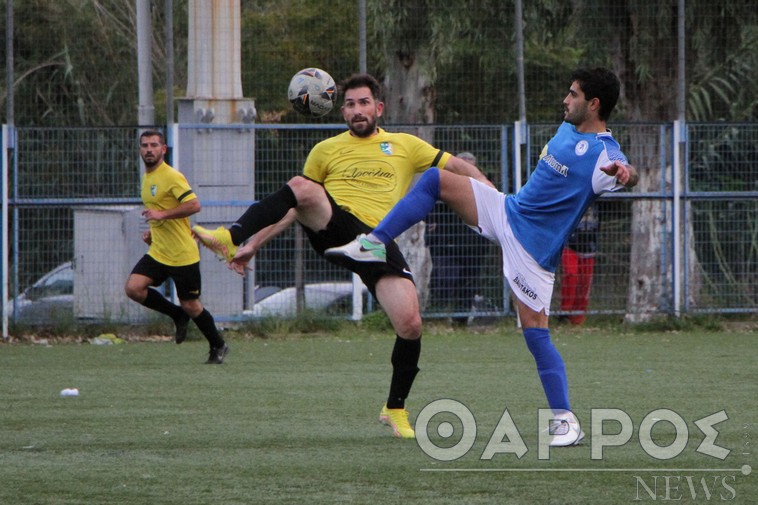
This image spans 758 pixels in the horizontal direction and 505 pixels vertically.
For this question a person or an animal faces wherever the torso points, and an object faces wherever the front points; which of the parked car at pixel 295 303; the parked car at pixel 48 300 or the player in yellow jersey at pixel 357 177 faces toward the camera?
the player in yellow jersey

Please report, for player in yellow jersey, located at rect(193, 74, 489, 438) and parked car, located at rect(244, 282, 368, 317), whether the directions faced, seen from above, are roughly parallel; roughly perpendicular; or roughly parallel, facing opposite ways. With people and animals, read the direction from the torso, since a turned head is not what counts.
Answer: roughly perpendicular

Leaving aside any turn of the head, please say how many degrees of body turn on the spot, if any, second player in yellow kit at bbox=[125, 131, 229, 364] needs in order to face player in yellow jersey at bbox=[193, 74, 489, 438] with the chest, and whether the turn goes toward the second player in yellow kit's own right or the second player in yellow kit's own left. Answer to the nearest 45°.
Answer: approximately 45° to the second player in yellow kit's own left

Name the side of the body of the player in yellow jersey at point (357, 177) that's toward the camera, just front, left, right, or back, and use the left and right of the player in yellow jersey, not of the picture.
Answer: front

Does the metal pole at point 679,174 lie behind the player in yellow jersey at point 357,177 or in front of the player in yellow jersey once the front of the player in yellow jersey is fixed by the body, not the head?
behind

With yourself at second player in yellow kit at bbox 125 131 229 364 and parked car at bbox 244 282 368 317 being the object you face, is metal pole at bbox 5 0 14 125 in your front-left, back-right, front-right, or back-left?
front-left

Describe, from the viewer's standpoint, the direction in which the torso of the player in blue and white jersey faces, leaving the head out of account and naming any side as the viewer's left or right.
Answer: facing the viewer and to the left of the viewer

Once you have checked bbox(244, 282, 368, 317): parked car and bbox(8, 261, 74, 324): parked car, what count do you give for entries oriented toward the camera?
0

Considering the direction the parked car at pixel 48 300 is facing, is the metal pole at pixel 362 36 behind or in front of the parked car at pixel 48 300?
behind

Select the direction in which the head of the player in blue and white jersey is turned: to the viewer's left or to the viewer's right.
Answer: to the viewer's left

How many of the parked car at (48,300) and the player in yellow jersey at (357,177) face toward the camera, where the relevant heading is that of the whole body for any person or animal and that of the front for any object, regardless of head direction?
1

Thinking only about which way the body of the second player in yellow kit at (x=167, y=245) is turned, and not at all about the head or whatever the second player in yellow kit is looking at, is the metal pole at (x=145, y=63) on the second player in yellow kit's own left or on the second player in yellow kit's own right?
on the second player in yellow kit's own right

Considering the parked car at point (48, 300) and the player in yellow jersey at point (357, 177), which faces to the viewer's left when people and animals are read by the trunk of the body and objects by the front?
the parked car
